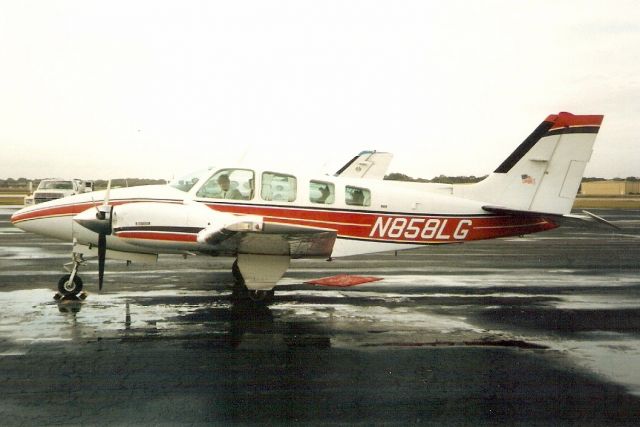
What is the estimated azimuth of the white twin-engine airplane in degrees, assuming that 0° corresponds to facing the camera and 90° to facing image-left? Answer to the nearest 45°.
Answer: approximately 90°

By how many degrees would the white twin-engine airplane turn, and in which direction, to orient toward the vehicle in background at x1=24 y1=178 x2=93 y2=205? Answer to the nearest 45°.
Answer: approximately 45° to its right
